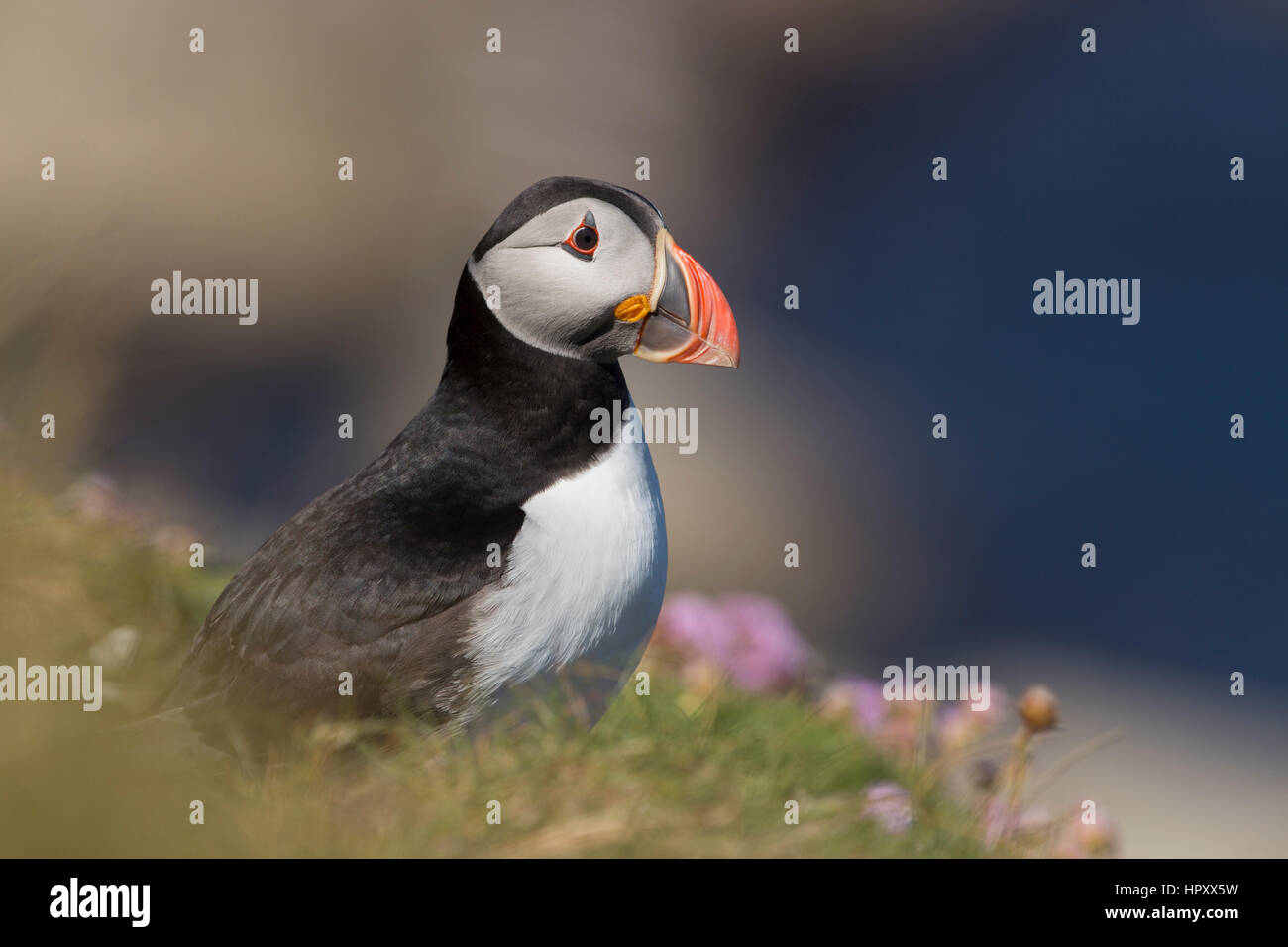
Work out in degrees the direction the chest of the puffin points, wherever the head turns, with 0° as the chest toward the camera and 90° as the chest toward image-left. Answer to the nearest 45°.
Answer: approximately 270°

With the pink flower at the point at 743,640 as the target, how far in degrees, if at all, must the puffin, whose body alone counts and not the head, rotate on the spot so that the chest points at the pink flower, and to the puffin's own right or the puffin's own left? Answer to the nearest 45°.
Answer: approximately 45° to the puffin's own left

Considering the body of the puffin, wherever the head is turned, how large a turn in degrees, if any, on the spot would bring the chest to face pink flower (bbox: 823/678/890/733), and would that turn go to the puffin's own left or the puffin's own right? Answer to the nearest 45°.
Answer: approximately 45° to the puffin's own left
